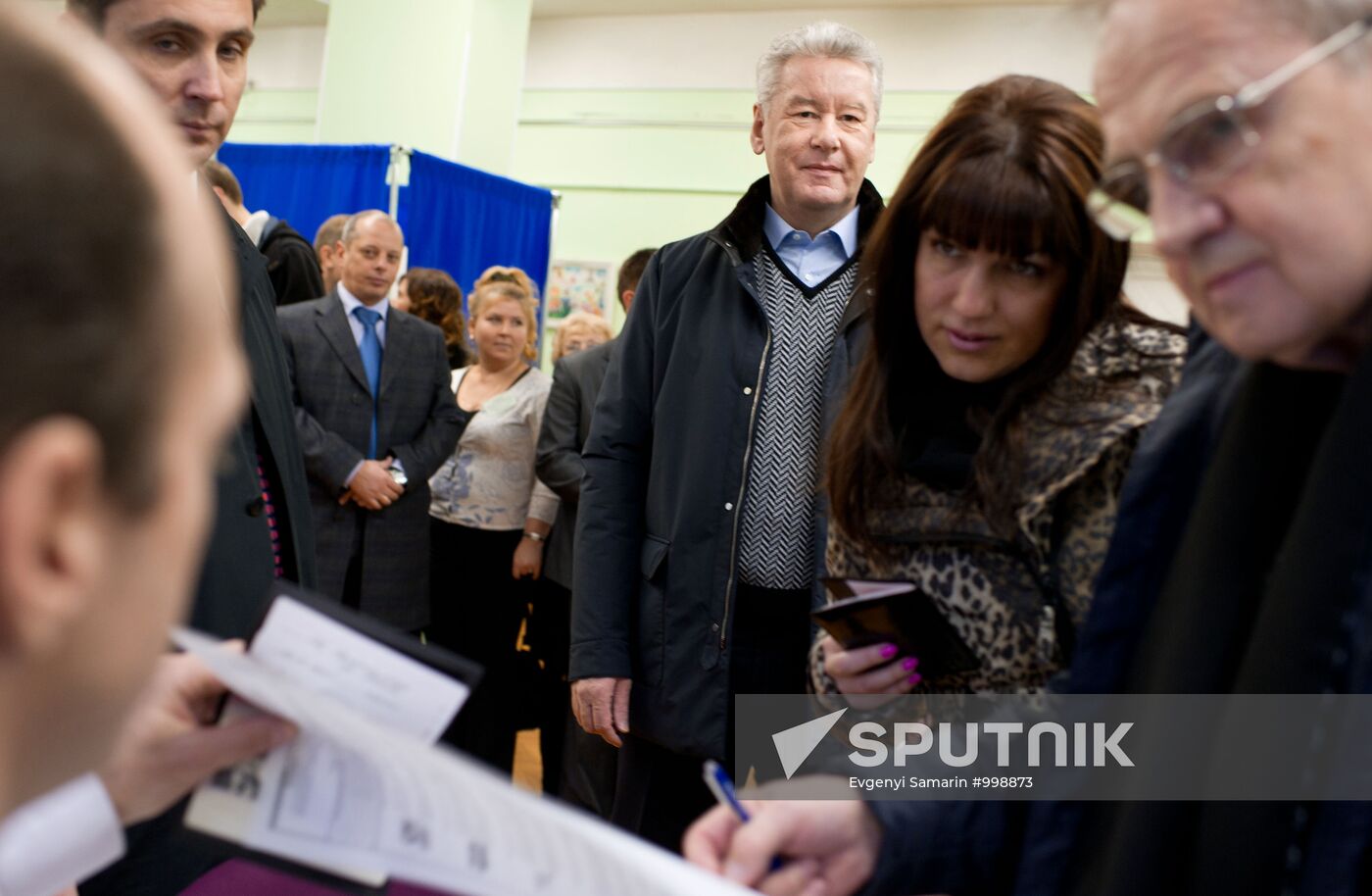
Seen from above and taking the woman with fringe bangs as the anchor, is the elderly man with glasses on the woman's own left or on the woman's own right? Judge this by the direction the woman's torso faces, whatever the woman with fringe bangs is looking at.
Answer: on the woman's own left

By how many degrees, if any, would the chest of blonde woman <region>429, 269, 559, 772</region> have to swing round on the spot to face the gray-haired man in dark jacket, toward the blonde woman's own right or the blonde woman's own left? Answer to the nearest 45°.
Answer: approximately 45° to the blonde woman's own left

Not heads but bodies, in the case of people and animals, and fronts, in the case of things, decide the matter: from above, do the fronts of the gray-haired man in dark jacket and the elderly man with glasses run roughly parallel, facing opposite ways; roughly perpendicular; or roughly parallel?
roughly perpendicular

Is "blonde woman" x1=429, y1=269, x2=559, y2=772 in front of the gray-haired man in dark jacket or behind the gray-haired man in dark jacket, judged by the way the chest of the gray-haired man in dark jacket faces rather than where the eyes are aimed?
behind

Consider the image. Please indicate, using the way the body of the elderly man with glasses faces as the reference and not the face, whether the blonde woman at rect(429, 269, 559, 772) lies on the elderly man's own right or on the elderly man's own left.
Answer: on the elderly man's own right

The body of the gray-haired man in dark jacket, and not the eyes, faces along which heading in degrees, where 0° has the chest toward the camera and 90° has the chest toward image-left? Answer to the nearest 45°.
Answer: approximately 315°

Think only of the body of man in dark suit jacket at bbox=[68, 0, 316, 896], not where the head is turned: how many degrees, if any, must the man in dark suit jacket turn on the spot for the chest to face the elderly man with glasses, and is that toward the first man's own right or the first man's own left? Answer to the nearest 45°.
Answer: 0° — they already face them

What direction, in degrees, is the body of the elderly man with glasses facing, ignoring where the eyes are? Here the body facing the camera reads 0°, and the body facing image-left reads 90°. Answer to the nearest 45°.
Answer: approximately 45°

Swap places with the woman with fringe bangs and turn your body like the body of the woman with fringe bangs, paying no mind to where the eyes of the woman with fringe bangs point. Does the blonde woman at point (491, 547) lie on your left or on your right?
on your right
